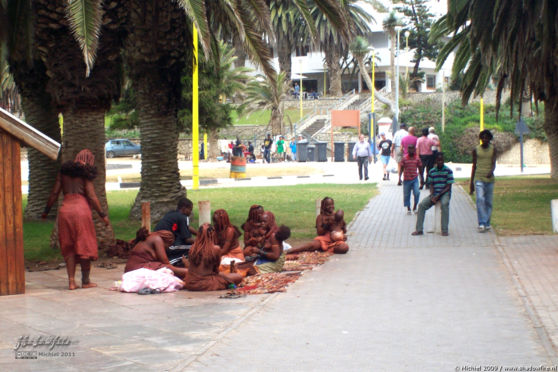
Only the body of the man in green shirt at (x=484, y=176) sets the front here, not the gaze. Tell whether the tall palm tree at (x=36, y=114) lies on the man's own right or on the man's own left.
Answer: on the man's own right

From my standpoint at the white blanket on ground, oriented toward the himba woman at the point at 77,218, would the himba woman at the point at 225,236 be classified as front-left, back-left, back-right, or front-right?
back-right

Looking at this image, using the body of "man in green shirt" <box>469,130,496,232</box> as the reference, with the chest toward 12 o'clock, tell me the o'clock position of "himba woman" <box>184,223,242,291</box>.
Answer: The himba woman is roughly at 1 o'clock from the man in green shirt.

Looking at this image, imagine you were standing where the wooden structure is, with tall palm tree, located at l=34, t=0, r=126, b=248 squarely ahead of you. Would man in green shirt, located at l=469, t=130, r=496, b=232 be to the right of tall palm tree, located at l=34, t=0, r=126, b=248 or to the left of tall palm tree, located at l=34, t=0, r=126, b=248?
right
